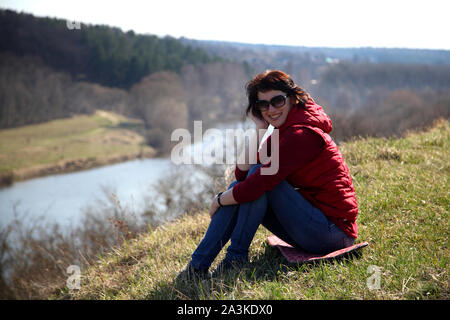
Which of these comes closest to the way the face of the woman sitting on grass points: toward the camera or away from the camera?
toward the camera

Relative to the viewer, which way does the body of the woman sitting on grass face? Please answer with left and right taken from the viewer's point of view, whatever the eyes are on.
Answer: facing to the left of the viewer
